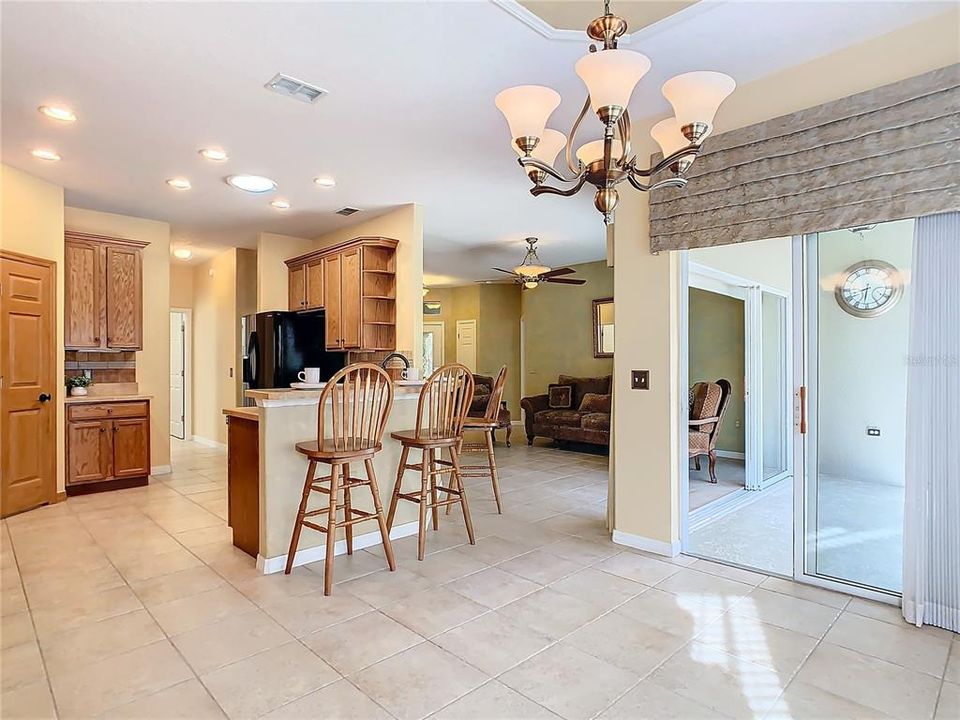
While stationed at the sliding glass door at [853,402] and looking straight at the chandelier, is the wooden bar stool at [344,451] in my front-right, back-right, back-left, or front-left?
front-right

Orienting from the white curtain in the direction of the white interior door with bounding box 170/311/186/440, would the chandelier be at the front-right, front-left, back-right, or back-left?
front-left

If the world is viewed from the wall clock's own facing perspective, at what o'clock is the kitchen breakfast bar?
The kitchen breakfast bar is roughly at 2 o'clock from the wall clock.

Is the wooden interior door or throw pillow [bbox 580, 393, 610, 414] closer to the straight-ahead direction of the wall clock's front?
the wooden interior door

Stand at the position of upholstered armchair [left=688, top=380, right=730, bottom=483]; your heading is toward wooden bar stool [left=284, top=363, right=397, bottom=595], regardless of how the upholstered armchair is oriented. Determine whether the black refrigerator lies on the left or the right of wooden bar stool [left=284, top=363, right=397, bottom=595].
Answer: right

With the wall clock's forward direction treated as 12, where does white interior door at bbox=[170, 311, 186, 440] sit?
The white interior door is roughly at 3 o'clock from the wall clock.

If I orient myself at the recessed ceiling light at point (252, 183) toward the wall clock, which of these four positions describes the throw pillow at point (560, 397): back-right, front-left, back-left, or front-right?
front-left

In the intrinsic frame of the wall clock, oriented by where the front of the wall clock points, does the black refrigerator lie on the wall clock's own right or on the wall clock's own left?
on the wall clock's own right

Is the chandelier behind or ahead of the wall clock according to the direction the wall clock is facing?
ahead

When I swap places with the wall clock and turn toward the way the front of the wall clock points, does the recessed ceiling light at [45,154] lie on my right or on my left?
on my right

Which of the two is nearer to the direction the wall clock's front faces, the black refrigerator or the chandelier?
the chandelier

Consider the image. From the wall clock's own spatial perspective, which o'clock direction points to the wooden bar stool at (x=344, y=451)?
The wooden bar stool is roughly at 2 o'clock from the wall clock.

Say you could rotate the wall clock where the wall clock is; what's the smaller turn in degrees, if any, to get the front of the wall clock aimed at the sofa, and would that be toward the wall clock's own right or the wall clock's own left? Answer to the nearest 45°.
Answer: approximately 135° to the wall clock's own right

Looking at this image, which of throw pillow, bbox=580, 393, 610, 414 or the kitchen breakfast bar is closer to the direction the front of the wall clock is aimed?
the kitchen breakfast bar

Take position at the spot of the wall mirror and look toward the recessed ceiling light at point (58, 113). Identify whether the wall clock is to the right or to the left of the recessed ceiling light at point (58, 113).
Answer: left

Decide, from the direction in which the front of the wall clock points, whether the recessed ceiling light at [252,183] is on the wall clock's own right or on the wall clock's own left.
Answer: on the wall clock's own right

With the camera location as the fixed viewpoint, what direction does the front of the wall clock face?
facing the viewer

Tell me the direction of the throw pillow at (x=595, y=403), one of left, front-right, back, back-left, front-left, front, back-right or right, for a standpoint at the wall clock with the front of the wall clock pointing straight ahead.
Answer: back-right

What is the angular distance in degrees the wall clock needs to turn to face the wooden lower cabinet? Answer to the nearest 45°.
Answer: approximately 90° to its right
